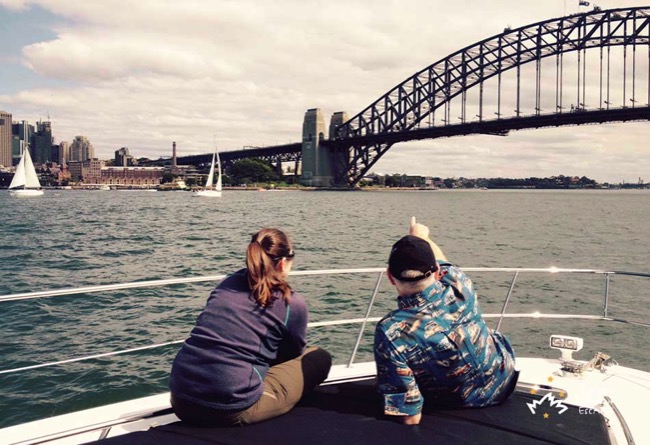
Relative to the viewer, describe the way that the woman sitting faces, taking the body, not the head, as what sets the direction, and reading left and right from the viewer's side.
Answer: facing away from the viewer and to the right of the viewer

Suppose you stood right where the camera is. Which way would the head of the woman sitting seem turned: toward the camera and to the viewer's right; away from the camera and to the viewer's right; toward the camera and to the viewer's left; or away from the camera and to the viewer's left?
away from the camera and to the viewer's right
